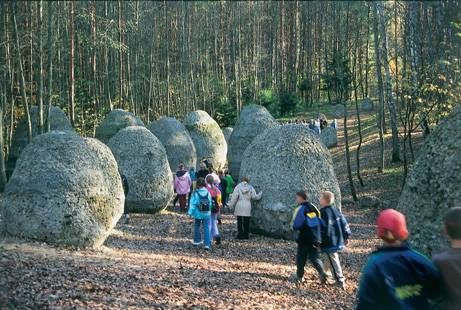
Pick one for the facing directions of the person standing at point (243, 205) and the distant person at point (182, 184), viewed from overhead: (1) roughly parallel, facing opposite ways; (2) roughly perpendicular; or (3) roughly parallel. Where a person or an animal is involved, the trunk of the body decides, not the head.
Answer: roughly parallel

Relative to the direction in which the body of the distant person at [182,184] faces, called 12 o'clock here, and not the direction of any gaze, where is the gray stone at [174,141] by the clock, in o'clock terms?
The gray stone is roughly at 12 o'clock from the distant person.

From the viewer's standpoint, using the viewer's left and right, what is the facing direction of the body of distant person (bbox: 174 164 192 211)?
facing away from the viewer

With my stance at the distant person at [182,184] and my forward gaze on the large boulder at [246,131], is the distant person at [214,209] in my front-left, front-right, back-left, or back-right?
back-right

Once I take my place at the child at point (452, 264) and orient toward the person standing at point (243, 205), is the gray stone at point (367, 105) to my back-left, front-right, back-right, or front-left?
front-right

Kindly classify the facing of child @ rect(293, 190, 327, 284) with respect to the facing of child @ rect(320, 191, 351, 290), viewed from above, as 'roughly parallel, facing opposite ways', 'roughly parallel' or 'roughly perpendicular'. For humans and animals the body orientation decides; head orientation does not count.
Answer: roughly parallel

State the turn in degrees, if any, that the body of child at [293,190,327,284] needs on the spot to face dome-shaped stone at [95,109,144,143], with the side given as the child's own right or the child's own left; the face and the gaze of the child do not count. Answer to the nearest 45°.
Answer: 0° — they already face it

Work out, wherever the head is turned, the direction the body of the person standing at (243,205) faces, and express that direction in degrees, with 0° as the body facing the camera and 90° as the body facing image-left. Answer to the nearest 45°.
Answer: approximately 180°

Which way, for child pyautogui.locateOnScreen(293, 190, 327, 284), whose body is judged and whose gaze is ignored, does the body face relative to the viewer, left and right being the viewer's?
facing away from the viewer and to the left of the viewer

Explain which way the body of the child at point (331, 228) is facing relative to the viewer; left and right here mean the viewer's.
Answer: facing away from the viewer and to the left of the viewer
